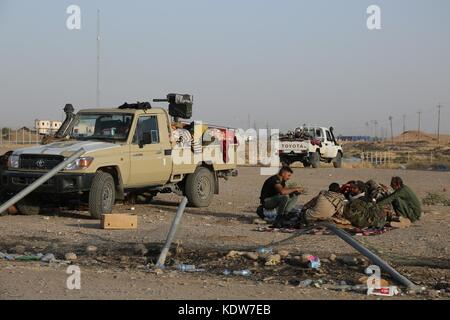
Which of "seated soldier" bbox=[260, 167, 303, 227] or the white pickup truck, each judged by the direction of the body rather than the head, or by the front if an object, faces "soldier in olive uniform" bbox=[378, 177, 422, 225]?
the seated soldier

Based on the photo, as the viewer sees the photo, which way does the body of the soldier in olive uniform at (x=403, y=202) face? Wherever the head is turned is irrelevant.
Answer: to the viewer's left

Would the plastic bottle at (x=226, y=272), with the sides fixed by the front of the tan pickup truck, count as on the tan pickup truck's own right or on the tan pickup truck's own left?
on the tan pickup truck's own left

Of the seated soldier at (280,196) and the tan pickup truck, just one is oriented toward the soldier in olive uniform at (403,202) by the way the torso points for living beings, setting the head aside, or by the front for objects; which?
the seated soldier

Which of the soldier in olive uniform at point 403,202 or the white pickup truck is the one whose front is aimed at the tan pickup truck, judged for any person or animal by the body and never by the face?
the soldier in olive uniform

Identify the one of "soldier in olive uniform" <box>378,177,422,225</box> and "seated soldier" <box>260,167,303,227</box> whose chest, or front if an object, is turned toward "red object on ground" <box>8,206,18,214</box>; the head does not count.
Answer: the soldier in olive uniform

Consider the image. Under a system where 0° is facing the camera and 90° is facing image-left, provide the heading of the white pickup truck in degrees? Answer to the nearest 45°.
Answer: approximately 225°

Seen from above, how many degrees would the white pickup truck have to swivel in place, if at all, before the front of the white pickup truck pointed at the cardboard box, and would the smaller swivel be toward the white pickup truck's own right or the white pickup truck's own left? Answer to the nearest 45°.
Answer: approximately 135° to the white pickup truck's own right

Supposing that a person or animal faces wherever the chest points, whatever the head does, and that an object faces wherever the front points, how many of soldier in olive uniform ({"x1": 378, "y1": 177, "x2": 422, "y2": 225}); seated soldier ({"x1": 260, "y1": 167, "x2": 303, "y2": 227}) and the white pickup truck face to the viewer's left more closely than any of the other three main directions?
1

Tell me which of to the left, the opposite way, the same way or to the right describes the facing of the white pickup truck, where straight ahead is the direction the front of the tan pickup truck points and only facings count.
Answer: the opposite way

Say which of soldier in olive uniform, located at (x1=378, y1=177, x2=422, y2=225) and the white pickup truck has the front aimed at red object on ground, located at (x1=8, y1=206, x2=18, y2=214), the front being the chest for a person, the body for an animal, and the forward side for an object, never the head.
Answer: the soldier in olive uniform

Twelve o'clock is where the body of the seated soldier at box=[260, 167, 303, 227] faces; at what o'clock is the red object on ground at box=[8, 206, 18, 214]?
The red object on ground is roughly at 6 o'clock from the seated soldier.

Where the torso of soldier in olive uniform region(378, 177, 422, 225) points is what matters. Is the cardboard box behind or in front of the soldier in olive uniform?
in front

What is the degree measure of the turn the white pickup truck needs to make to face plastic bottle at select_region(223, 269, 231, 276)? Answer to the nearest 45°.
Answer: approximately 135° to its right

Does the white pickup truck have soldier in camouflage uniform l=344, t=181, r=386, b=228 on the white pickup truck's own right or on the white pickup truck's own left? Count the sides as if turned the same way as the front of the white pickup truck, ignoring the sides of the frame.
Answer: on the white pickup truck's own right

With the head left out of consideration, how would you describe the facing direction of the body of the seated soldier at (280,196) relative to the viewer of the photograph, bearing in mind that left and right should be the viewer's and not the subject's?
facing to the right of the viewer

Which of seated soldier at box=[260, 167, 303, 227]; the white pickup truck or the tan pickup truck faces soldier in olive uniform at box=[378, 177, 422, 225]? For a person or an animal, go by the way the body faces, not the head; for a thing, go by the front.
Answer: the seated soldier

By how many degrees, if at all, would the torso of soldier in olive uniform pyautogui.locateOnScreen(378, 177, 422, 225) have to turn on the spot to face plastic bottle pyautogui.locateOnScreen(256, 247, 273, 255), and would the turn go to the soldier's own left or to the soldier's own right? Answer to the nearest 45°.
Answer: approximately 45° to the soldier's own left
